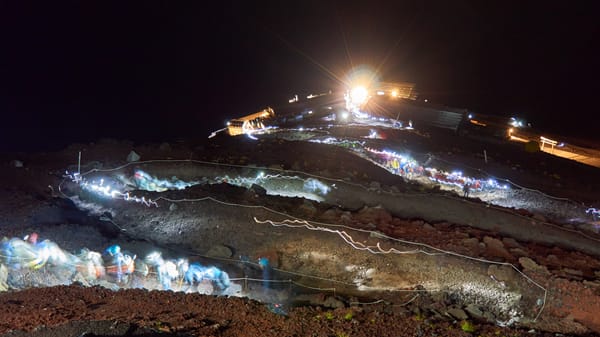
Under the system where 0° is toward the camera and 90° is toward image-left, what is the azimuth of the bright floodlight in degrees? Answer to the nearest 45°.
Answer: approximately 0°

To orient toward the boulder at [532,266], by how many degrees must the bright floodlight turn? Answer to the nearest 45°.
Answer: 0° — it already faces it

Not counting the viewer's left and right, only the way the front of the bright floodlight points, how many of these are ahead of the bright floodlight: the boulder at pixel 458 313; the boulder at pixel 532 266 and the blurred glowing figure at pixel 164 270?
3

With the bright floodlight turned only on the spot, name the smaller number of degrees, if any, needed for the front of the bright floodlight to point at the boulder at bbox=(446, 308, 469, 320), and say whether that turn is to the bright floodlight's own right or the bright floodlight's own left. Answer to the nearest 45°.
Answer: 0° — it already faces it

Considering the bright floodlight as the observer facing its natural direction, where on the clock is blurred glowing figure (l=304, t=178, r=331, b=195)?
The blurred glowing figure is roughly at 12 o'clock from the bright floodlight.

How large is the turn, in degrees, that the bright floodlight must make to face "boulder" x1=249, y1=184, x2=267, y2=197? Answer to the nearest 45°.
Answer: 0° — it already faces it
